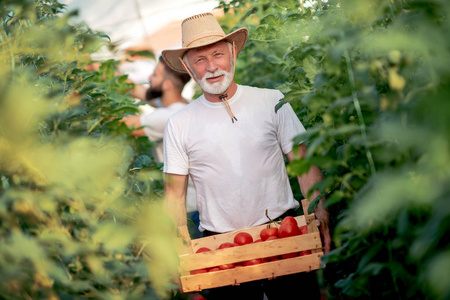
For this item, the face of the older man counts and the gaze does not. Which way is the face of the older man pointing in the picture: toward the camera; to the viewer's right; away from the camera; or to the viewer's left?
toward the camera

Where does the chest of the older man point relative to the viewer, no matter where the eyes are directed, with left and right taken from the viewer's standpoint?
facing the viewer

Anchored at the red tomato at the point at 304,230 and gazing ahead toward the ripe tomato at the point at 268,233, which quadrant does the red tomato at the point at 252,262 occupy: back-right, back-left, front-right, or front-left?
front-left
